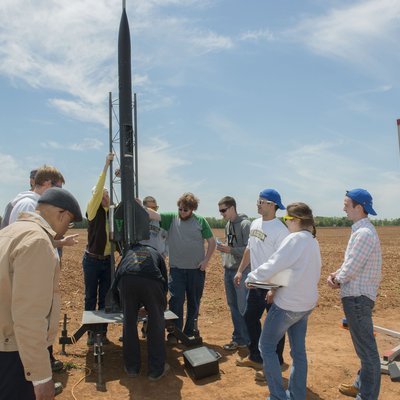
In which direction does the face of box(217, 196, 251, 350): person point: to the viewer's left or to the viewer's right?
to the viewer's left

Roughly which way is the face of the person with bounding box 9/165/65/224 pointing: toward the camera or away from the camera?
away from the camera

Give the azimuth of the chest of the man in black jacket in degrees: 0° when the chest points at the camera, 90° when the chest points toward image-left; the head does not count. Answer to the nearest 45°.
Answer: approximately 180°

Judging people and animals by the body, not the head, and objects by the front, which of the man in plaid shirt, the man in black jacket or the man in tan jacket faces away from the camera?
the man in black jacket

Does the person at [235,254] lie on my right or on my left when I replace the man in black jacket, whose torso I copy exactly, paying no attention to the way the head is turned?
on my right

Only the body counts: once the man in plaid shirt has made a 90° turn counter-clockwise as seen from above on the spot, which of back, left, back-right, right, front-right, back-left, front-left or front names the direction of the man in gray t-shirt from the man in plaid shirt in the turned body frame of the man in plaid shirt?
back-right

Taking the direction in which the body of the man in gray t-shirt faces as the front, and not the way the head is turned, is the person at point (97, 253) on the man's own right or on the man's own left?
on the man's own right

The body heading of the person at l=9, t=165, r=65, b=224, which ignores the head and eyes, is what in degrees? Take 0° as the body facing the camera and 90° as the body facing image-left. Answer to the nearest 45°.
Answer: approximately 270°

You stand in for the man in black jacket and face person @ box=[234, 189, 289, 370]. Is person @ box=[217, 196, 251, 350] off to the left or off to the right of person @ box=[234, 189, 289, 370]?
left
